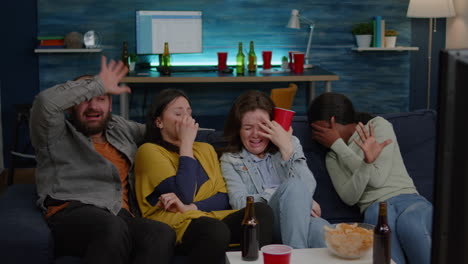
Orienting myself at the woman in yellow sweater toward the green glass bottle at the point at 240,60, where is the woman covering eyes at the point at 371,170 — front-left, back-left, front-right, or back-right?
front-right

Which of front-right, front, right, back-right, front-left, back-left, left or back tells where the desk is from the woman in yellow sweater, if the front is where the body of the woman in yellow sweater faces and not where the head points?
back-left

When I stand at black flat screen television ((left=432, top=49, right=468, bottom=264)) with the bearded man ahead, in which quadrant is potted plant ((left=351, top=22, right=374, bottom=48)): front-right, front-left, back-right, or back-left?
front-right

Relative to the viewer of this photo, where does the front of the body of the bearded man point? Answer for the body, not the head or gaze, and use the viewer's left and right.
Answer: facing the viewer and to the right of the viewer

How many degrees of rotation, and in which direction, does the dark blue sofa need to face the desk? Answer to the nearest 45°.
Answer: approximately 180°

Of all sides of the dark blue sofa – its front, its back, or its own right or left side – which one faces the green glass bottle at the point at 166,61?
back

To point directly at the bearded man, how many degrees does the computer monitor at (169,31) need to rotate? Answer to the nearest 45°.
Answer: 0° — it already faces them

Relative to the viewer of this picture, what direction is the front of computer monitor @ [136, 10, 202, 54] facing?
facing the viewer

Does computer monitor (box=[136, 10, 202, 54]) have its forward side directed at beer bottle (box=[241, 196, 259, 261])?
yes

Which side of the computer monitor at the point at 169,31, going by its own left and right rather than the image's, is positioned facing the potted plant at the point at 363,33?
left

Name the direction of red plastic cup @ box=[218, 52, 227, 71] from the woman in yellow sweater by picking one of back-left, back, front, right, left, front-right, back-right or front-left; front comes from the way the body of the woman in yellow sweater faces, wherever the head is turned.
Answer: back-left

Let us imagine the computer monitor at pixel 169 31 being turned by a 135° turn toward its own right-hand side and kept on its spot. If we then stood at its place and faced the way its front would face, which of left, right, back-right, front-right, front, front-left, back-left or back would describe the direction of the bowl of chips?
back-left

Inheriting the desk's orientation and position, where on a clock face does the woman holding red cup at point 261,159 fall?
The woman holding red cup is roughly at 12 o'clock from the desk.

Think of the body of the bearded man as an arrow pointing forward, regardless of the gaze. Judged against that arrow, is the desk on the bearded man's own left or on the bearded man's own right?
on the bearded man's own left

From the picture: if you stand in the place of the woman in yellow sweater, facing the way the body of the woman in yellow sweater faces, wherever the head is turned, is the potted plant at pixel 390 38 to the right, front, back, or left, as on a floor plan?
left

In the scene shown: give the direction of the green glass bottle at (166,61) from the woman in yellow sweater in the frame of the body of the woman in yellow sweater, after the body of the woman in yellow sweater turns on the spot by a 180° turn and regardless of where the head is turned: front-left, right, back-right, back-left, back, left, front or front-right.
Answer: front-right
